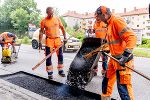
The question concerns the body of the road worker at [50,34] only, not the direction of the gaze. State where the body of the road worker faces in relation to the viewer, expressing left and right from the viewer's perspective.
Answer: facing the viewer

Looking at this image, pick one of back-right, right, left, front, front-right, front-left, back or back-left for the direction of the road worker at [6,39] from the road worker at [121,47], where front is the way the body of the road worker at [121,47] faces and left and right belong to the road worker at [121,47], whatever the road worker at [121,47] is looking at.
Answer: front-right

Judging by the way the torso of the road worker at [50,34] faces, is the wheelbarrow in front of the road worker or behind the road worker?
in front

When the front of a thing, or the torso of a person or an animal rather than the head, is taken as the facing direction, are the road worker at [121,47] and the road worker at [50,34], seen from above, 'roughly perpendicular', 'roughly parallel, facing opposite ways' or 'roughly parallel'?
roughly perpendicular

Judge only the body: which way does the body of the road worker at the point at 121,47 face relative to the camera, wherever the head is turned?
to the viewer's left

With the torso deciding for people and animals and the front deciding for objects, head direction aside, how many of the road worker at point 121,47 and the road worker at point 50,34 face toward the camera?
1

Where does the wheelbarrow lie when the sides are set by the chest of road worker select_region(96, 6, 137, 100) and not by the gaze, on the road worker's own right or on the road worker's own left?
on the road worker's own right
